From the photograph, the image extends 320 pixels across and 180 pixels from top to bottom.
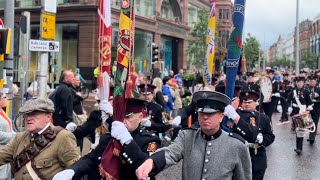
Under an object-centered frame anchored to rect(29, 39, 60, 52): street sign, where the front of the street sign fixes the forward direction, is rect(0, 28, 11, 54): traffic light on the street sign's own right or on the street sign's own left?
on the street sign's own right

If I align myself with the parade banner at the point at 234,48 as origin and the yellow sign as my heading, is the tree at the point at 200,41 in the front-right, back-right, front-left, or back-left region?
front-right

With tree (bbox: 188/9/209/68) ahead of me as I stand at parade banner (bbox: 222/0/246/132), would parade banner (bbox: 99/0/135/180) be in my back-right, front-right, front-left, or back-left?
back-left

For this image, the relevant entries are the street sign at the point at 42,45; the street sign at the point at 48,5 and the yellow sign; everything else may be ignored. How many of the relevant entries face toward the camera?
3

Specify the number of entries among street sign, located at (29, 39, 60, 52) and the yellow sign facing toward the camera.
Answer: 2

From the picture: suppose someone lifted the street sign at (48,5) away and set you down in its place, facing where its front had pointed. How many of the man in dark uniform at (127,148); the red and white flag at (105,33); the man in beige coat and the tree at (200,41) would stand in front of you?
3

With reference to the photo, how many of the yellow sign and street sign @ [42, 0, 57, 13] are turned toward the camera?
2

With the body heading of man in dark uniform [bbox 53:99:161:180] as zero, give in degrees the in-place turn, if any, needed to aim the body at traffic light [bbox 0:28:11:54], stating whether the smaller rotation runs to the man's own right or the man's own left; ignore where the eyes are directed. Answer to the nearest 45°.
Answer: approximately 90° to the man's own right

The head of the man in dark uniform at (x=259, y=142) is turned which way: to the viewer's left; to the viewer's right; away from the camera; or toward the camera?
toward the camera

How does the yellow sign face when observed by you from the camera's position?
facing the viewer

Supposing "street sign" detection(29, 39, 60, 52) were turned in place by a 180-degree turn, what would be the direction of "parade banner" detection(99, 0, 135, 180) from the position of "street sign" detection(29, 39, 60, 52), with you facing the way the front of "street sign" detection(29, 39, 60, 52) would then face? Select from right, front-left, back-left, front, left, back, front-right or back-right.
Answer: back

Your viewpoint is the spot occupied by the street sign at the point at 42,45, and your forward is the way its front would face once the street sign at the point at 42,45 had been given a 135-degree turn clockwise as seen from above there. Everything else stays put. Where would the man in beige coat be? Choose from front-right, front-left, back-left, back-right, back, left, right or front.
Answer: back-left

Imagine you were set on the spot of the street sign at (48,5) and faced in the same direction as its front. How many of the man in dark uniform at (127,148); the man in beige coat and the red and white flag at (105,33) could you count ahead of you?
3

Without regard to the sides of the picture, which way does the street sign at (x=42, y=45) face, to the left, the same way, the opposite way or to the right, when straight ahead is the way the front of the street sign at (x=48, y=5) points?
the same way
